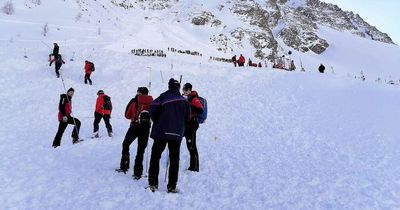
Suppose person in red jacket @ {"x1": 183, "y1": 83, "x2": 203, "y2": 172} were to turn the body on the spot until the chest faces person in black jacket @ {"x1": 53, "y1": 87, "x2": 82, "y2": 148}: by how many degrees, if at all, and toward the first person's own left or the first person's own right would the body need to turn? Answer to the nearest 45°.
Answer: approximately 45° to the first person's own right

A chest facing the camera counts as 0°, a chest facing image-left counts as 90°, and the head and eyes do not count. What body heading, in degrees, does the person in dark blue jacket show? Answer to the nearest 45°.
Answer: approximately 180°

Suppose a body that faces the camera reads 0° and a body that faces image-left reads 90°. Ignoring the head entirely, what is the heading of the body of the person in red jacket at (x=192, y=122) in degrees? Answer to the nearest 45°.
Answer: approximately 90°

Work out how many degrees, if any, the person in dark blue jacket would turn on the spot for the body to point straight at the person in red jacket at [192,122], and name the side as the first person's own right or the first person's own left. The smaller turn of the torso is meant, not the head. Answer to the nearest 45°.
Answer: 0° — they already face them
